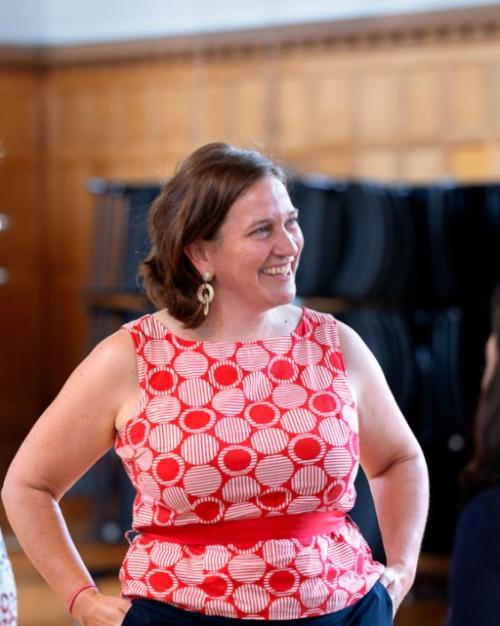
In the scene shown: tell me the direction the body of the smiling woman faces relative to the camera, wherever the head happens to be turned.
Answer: toward the camera

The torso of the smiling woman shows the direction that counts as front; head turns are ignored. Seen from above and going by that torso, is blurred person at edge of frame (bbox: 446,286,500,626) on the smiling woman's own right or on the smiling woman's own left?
on the smiling woman's own left
